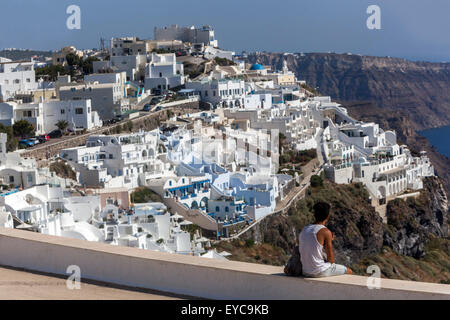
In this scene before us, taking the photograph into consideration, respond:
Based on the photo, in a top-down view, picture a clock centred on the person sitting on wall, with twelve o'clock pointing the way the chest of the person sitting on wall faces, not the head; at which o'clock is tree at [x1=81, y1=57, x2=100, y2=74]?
The tree is roughly at 10 o'clock from the person sitting on wall.

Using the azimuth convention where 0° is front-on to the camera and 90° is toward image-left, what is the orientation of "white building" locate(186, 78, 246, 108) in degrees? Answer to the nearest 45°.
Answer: approximately 315°

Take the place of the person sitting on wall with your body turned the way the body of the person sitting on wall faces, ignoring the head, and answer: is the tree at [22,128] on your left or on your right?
on your left

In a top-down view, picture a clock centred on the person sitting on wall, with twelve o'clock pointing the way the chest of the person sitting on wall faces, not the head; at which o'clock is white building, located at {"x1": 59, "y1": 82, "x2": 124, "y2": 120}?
The white building is roughly at 10 o'clock from the person sitting on wall.

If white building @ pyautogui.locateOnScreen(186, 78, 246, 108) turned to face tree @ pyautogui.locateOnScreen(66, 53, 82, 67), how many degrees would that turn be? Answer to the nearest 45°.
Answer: approximately 180°

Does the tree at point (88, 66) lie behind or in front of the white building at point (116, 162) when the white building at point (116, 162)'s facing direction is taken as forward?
behind

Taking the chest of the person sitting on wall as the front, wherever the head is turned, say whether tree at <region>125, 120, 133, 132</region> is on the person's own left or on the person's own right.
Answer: on the person's own left

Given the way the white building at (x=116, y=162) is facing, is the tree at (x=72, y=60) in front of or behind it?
behind

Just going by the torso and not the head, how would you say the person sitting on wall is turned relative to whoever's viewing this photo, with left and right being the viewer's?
facing away from the viewer and to the right of the viewer

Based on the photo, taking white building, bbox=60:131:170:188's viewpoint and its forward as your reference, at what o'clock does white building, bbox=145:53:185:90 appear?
white building, bbox=145:53:185:90 is roughly at 8 o'clock from white building, bbox=60:131:170:188.

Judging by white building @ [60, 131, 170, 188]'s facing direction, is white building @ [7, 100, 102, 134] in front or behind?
behind

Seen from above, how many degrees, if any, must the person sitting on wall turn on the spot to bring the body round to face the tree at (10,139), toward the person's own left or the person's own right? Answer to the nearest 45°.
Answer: approximately 90° to the person's own left

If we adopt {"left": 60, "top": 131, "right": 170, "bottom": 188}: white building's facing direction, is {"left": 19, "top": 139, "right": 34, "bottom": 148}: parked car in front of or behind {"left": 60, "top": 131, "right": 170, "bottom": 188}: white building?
behind
